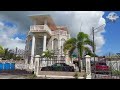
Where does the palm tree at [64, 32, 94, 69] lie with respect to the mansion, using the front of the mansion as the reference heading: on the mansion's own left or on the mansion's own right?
on the mansion's own left

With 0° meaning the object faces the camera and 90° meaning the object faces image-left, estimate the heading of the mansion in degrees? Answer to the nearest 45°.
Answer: approximately 45°
